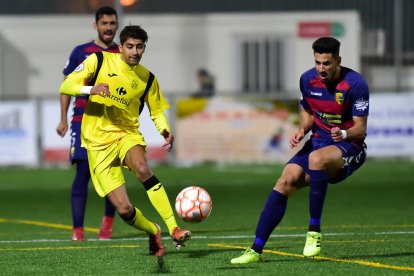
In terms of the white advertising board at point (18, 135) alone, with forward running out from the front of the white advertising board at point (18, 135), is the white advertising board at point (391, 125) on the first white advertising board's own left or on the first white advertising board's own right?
on the first white advertising board's own left

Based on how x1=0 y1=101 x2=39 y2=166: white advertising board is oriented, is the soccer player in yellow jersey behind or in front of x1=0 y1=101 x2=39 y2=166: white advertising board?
in front

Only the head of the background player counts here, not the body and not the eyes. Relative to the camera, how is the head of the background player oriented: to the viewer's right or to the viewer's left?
to the viewer's right

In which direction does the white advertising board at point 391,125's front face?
toward the camera

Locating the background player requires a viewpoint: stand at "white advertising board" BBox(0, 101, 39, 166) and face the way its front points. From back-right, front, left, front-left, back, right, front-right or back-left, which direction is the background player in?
front

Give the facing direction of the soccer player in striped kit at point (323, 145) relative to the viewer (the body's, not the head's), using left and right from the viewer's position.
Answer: facing the viewer and to the left of the viewer

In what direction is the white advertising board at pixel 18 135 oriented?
toward the camera

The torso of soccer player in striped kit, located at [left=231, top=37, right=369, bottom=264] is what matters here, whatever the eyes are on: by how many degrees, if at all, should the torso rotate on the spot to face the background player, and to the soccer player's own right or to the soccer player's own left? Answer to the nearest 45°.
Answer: approximately 90° to the soccer player's own right

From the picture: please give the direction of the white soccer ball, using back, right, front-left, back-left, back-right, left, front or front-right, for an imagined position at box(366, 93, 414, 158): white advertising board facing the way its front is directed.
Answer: front

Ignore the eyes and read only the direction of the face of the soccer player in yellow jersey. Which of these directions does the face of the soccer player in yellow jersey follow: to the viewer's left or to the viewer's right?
to the viewer's right

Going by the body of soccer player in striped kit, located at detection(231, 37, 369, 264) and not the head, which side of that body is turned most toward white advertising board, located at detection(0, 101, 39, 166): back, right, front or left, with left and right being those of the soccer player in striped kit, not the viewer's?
right

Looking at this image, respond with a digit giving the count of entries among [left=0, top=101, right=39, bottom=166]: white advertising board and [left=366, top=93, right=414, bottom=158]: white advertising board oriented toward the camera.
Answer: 2

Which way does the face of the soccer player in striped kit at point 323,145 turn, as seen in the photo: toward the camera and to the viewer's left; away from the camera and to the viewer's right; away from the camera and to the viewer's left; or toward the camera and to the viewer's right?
toward the camera and to the viewer's left
